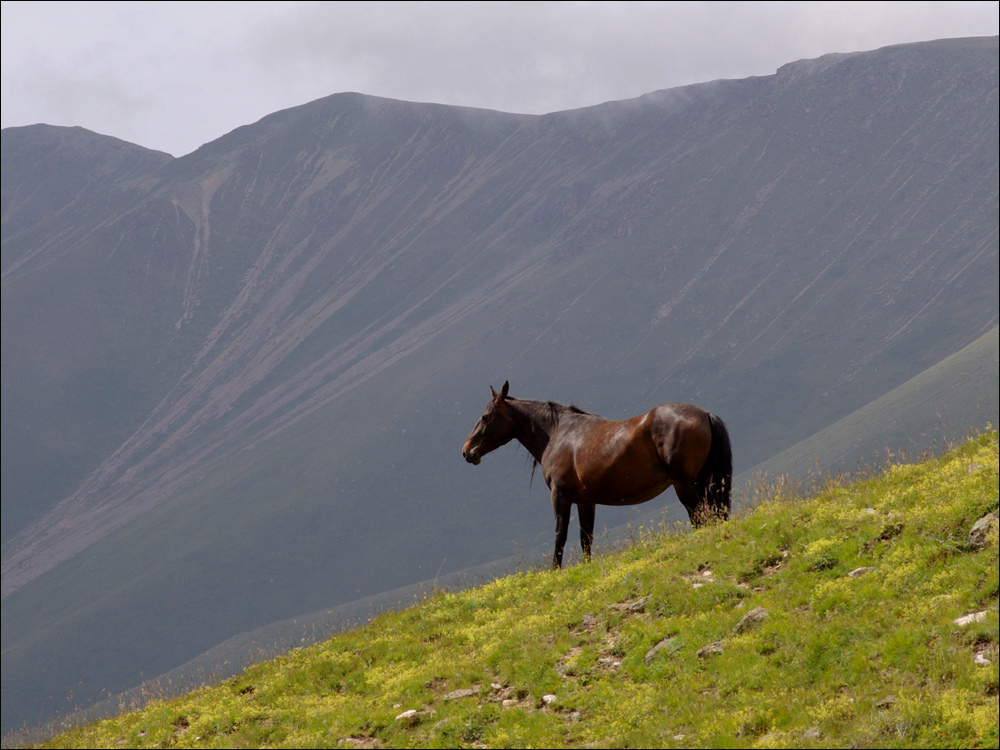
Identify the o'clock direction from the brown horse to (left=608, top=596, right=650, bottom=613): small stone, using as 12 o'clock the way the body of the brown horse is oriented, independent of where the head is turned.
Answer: The small stone is roughly at 9 o'clock from the brown horse.

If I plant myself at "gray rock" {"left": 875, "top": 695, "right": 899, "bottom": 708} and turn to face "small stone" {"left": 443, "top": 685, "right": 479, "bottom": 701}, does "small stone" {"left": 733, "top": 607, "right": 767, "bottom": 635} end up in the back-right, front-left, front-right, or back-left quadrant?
front-right

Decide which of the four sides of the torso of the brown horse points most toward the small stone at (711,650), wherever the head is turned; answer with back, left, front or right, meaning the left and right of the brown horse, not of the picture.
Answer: left

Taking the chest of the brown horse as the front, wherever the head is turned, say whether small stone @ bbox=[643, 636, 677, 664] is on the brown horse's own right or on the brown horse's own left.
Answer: on the brown horse's own left

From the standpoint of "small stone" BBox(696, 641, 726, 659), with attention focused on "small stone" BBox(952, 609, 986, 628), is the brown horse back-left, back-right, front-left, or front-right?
back-left

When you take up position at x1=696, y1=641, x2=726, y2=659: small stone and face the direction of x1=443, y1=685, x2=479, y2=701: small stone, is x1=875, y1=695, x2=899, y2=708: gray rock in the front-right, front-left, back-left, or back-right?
back-left

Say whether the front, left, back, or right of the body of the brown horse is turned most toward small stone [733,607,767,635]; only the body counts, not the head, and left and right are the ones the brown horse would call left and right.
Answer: left

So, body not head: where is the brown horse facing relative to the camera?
to the viewer's left

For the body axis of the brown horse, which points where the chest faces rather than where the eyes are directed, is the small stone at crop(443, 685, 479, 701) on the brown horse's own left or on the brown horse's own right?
on the brown horse's own left

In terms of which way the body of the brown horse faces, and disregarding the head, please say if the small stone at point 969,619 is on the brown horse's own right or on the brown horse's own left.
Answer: on the brown horse's own left
